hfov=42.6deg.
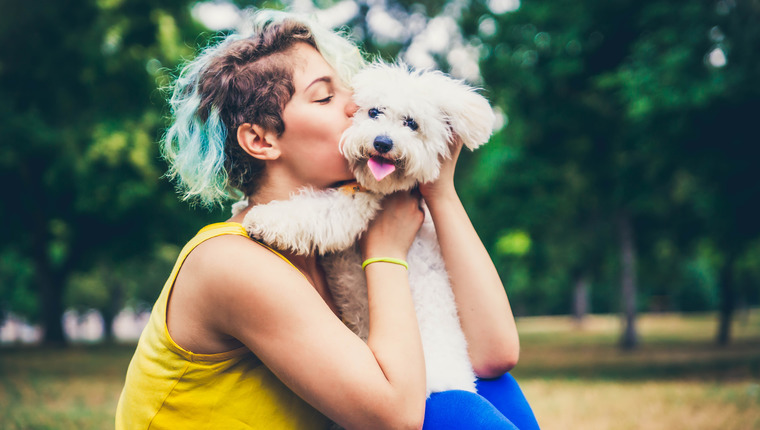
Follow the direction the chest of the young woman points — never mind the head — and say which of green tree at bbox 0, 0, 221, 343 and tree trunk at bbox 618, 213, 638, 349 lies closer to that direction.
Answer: the tree trunk

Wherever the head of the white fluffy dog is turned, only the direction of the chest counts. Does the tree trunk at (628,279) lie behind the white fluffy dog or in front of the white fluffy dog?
behind

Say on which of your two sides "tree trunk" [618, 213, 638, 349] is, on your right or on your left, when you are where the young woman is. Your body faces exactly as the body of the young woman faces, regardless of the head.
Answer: on your left

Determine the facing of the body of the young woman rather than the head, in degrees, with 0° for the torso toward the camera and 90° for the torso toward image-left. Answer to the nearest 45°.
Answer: approximately 270°

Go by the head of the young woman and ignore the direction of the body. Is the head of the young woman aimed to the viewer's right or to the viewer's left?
to the viewer's right

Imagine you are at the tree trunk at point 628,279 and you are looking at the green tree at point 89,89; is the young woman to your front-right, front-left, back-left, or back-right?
front-left

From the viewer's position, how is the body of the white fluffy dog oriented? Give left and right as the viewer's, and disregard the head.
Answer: facing the viewer and to the left of the viewer
